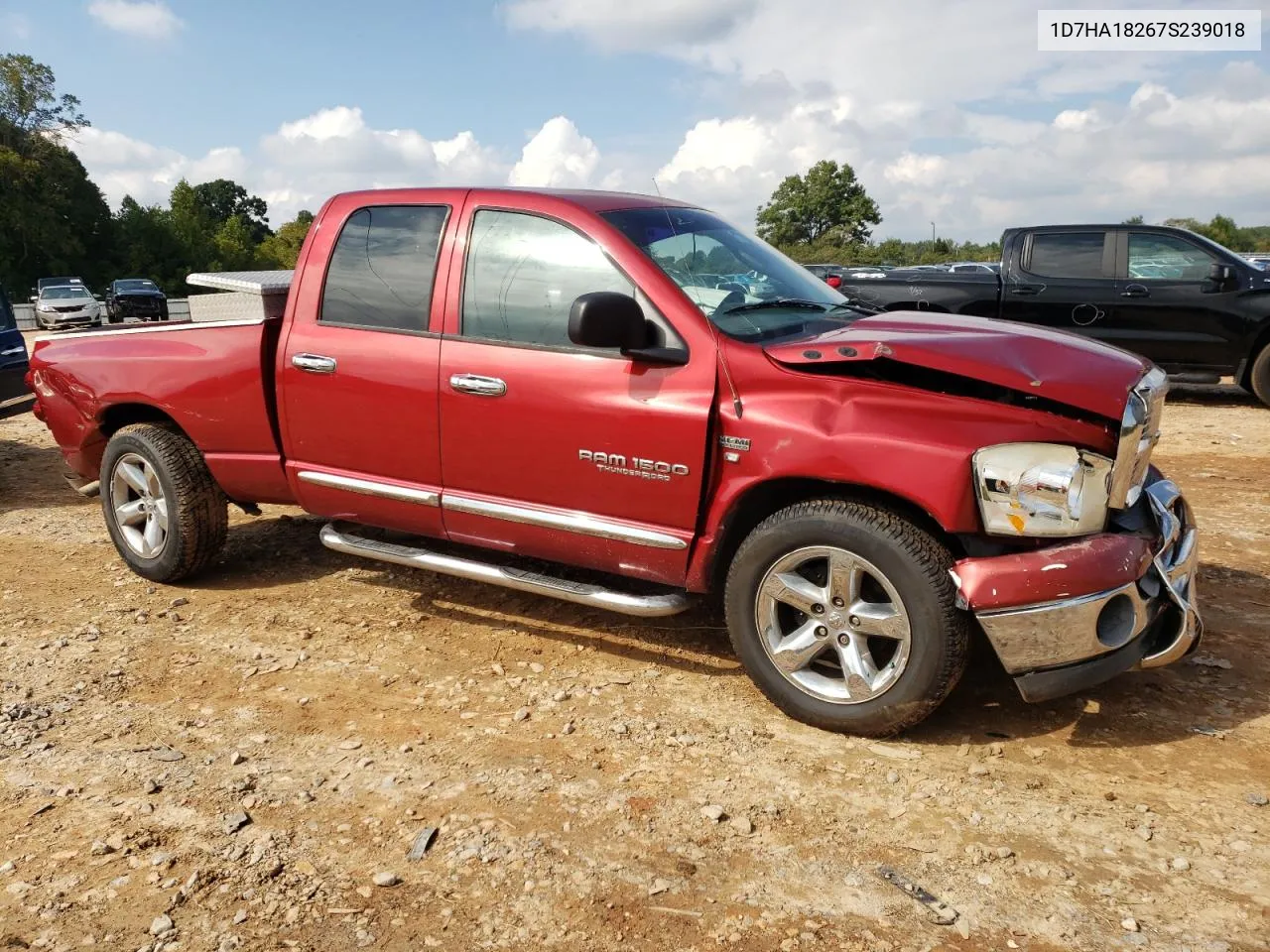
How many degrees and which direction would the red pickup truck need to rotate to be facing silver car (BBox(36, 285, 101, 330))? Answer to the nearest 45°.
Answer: approximately 180°

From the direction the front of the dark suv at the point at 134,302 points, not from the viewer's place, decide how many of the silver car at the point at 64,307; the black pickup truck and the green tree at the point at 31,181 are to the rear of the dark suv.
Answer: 1

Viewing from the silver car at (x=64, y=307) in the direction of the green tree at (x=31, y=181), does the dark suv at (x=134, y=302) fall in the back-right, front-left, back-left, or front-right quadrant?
front-right

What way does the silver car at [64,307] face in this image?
toward the camera

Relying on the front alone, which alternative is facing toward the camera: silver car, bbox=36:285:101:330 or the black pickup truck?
the silver car

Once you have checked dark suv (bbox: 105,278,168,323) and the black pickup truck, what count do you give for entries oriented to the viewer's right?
1

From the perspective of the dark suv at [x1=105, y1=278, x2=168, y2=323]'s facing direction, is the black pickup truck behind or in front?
in front

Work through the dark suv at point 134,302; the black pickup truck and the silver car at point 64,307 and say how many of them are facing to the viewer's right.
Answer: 1

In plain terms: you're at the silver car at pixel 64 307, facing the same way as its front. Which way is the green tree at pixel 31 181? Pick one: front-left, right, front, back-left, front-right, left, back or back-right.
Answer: back

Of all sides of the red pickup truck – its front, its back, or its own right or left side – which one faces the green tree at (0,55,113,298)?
back

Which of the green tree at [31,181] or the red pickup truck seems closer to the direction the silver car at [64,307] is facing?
the red pickup truck

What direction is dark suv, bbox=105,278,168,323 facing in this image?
toward the camera

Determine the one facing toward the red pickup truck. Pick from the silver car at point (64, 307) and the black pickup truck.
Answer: the silver car

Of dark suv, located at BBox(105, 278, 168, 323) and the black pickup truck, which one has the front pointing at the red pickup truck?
the dark suv

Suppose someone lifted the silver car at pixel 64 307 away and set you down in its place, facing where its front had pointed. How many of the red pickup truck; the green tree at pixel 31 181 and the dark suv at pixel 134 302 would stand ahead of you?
1

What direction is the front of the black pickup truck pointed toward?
to the viewer's right

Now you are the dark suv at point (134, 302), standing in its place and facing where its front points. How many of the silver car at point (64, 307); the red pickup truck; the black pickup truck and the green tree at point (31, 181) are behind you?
1
